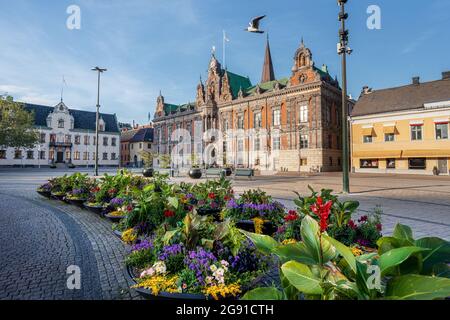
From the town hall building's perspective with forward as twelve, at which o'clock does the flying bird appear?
The flying bird is roughly at 11 o'clock from the town hall building.

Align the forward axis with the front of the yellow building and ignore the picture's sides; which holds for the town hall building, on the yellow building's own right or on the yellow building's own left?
on the yellow building's own right

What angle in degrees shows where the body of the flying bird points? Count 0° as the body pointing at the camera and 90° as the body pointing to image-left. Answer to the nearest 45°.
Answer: approximately 90°

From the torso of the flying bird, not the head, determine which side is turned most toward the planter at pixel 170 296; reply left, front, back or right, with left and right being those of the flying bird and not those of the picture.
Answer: left

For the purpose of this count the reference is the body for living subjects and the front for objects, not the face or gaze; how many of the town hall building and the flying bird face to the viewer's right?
0

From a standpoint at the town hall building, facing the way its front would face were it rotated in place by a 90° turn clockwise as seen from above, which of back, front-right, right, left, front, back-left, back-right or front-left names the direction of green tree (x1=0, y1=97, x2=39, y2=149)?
front-left

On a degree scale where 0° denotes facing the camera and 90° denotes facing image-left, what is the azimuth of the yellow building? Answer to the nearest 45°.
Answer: approximately 45°

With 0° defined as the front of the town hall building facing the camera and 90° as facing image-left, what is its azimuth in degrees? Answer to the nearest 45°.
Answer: approximately 45°

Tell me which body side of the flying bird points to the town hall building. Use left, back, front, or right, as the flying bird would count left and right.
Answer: right
